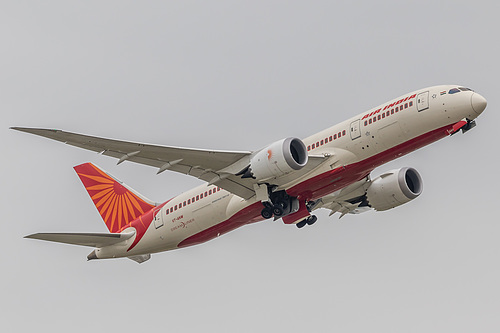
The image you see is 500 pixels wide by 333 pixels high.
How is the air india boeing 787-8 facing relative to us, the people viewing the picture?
facing the viewer and to the right of the viewer
